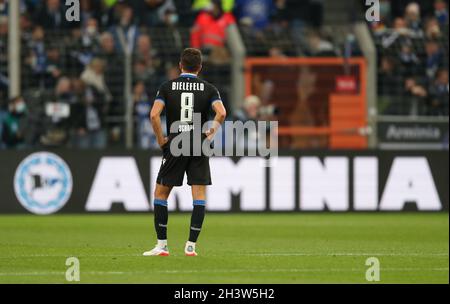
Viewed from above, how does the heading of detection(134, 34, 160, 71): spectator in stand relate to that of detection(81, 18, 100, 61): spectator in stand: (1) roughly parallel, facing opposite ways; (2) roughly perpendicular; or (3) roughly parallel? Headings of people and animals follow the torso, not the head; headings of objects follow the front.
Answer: roughly parallel

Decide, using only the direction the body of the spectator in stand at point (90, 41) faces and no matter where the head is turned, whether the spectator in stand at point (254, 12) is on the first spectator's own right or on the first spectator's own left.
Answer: on the first spectator's own left

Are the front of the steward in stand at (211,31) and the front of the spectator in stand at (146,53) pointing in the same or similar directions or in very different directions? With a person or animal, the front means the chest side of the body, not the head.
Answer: same or similar directions

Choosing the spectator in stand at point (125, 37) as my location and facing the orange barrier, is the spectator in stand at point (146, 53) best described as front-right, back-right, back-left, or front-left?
front-right

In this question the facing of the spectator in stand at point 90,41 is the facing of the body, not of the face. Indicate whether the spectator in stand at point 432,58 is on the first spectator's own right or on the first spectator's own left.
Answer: on the first spectator's own left

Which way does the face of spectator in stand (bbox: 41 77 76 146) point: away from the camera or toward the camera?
toward the camera

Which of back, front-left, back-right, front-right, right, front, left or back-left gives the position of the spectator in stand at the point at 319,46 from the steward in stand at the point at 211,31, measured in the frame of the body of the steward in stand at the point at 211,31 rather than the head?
left

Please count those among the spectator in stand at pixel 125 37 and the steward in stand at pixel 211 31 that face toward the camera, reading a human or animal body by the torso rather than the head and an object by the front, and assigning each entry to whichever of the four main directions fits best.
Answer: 2

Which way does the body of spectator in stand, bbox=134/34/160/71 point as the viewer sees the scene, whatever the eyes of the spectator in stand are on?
toward the camera

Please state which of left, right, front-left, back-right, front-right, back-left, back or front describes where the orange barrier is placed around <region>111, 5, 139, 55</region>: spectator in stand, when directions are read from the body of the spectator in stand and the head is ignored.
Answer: left

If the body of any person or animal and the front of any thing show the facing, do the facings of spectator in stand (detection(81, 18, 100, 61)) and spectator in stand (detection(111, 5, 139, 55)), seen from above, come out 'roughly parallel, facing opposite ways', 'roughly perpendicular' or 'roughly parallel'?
roughly parallel

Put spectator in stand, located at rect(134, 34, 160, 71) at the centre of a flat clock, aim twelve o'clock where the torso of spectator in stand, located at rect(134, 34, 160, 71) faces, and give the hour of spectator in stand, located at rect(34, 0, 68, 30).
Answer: spectator in stand, located at rect(34, 0, 68, 30) is roughly at 4 o'clock from spectator in stand, located at rect(134, 34, 160, 71).
